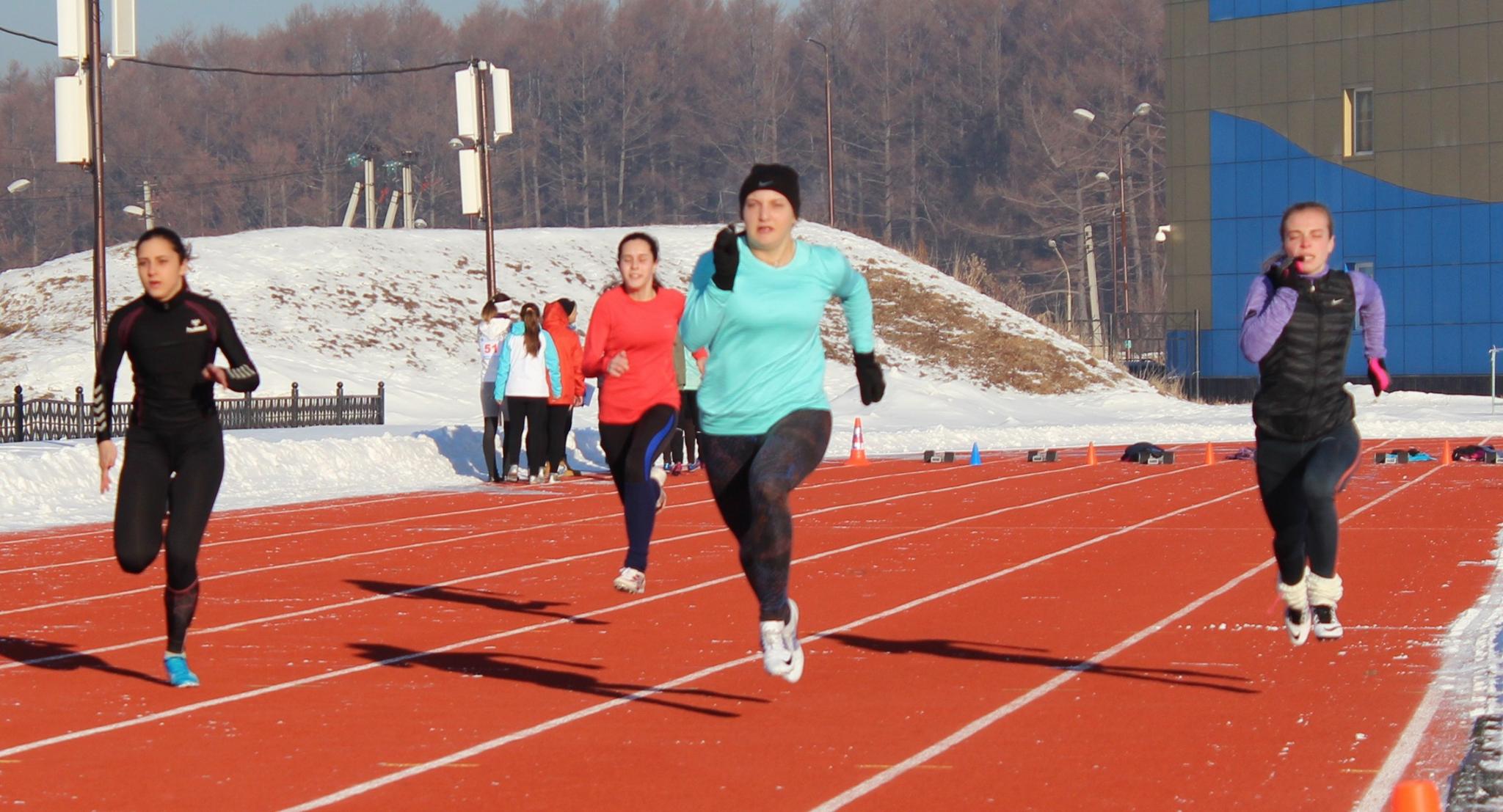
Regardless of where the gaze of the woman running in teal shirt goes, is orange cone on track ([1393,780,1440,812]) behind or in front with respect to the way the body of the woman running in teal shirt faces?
in front

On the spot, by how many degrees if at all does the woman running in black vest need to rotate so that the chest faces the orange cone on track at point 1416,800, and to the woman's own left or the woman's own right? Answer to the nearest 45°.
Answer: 0° — they already face it

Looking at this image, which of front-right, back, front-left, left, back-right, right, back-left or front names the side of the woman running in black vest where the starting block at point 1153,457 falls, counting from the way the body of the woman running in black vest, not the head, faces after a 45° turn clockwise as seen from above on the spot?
back-right

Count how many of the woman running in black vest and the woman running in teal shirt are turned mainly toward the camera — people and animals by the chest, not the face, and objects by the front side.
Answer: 2

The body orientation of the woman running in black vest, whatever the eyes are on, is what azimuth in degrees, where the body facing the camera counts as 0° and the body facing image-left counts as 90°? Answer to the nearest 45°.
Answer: approximately 0°

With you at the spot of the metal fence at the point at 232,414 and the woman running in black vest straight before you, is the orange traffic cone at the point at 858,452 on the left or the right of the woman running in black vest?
left

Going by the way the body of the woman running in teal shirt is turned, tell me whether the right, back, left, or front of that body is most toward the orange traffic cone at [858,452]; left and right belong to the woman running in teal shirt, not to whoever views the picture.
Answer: back
